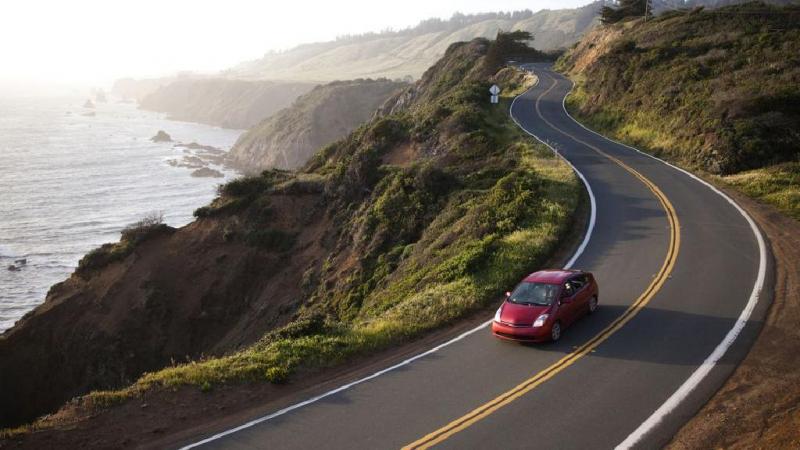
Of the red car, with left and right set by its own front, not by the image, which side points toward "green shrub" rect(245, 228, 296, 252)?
right

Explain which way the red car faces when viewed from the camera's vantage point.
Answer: facing the viewer and to the left of the viewer
